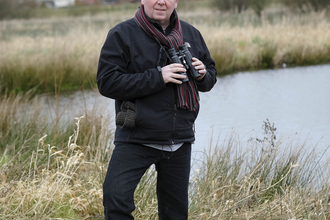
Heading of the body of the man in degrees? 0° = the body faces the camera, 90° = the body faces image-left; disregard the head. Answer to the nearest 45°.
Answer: approximately 315°
